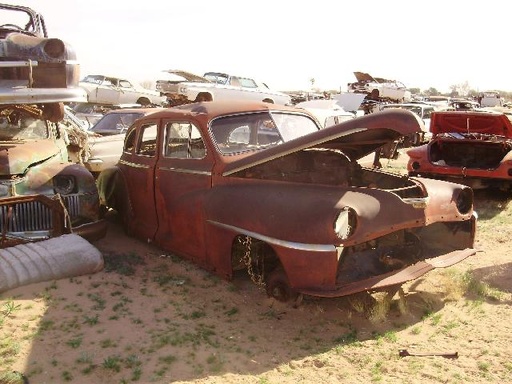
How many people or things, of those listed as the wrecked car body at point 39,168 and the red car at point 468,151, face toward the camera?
1

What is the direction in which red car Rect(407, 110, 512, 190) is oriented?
away from the camera

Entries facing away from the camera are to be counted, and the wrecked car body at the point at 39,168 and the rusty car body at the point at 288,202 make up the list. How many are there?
0

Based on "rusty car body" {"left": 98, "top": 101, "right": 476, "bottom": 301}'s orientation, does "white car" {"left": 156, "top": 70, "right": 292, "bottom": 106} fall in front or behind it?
behind

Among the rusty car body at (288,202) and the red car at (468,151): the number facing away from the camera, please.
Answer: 1

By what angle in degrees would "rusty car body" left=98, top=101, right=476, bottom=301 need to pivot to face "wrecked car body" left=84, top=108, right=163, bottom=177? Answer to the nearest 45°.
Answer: approximately 180°

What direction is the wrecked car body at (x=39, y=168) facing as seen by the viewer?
toward the camera

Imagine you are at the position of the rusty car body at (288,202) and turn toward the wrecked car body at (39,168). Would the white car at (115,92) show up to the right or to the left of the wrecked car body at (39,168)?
right

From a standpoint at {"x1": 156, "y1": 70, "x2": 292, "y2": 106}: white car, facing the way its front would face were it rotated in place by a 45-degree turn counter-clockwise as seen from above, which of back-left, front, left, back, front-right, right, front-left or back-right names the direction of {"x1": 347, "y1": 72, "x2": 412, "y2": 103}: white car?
back-left

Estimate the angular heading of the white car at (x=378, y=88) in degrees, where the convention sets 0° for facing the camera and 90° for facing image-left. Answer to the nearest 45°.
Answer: approximately 45°

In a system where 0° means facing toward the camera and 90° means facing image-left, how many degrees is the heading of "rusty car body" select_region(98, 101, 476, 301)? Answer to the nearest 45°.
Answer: approximately 315°

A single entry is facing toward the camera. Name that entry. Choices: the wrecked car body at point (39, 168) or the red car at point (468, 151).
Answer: the wrecked car body

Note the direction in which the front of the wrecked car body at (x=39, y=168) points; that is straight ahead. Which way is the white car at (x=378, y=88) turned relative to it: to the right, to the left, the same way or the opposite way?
to the right

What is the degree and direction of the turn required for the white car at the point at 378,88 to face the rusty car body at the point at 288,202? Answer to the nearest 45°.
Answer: approximately 45° to its left

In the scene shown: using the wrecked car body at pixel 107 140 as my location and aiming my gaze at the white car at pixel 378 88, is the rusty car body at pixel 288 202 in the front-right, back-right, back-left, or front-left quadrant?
back-right

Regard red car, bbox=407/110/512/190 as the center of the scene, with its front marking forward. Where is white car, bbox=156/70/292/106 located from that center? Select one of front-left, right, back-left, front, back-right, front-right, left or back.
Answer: front-left
